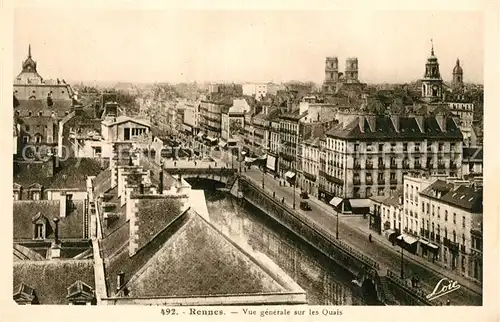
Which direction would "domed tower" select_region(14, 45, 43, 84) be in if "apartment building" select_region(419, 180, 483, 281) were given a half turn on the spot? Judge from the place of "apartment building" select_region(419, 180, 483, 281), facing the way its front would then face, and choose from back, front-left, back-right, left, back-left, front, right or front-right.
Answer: back-left

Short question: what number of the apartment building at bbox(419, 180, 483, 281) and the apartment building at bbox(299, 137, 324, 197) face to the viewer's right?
0

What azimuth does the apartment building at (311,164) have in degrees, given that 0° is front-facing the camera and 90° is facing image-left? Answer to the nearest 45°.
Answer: approximately 45°

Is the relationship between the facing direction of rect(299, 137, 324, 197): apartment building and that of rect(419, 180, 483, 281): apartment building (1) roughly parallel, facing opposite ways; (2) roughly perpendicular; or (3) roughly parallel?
roughly parallel

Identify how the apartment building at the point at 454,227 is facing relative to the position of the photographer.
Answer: facing the viewer and to the left of the viewer
